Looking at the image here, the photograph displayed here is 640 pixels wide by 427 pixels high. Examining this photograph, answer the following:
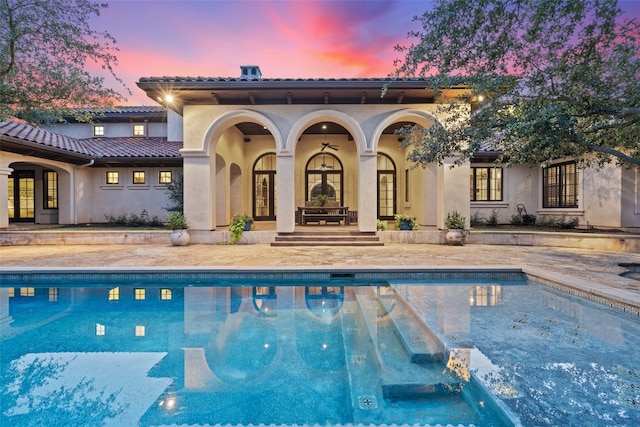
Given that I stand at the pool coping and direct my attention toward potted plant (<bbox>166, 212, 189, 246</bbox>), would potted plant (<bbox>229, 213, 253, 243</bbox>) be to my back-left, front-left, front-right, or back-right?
front-right

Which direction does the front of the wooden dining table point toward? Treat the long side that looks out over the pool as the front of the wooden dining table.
toward the camera

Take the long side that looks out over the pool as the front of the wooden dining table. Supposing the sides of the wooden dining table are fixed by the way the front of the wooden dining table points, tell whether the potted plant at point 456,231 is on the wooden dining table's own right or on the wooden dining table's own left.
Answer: on the wooden dining table's own left

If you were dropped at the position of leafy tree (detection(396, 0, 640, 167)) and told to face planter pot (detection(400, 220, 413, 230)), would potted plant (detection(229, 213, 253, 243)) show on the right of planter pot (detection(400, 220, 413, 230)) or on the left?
left

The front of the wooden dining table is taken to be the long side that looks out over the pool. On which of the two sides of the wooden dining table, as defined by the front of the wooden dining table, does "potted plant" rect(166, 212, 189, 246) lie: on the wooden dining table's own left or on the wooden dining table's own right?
on the wooden dining table's own right

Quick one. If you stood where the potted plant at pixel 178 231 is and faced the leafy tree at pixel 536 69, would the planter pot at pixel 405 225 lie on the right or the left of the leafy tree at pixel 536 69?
left

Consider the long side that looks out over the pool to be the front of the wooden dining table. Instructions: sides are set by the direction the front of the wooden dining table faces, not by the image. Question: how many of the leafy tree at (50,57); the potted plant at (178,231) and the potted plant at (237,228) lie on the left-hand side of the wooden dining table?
0

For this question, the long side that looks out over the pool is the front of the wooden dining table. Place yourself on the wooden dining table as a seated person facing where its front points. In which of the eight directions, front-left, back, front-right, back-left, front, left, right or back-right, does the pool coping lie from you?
front

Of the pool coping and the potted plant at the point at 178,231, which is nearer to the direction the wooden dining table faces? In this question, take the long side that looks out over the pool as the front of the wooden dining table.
the pool coping

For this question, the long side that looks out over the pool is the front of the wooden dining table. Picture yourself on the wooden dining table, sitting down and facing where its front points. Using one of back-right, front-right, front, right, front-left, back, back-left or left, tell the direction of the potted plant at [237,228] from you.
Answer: front-right
